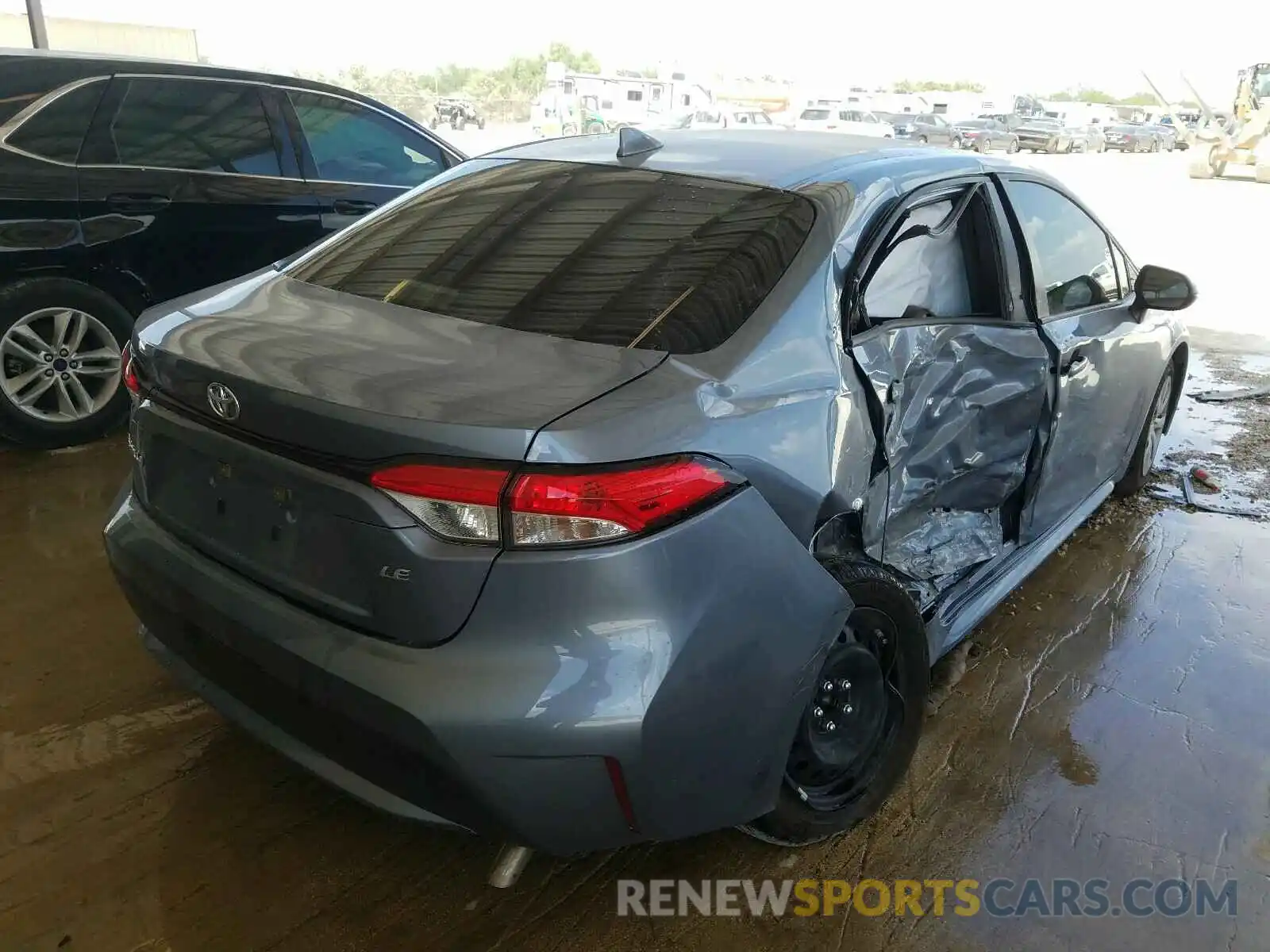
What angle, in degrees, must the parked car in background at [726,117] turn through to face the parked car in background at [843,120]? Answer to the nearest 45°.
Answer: approximately 135° to its right

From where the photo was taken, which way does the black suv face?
to the viewer's right

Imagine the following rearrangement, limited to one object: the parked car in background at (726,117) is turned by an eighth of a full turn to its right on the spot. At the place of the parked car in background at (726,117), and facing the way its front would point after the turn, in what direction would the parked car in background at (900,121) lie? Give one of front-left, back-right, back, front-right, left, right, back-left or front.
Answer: right

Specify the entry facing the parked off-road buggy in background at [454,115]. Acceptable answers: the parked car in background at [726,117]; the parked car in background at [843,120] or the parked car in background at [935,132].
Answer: the parked car in background at [726,117]

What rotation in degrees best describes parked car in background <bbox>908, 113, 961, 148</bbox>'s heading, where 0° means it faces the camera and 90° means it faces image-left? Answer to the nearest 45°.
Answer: approximately 315°

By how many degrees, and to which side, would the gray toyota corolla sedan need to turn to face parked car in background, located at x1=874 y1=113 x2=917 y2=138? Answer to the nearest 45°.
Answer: approximately 45° to its left

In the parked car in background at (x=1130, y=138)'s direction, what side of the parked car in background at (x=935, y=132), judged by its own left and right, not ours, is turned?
left

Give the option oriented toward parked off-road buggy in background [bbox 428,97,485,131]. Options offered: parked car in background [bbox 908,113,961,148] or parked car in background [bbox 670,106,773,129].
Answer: parked car in background [bbox 670,106,773,129]

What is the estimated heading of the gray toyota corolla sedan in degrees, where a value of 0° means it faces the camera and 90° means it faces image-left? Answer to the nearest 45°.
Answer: approximately 225°

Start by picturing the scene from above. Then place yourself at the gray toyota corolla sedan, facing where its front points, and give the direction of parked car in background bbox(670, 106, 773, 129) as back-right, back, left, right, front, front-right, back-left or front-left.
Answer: front-left

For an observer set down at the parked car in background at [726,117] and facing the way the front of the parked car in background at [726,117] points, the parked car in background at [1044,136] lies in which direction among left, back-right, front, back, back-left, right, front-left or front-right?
back-right

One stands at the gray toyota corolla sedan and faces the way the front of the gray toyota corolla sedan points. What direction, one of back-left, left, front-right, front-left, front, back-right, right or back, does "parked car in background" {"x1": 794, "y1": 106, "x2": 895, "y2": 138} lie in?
front-left

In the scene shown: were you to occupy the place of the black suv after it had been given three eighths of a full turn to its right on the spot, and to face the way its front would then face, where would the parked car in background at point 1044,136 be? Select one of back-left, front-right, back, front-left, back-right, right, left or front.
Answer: back
